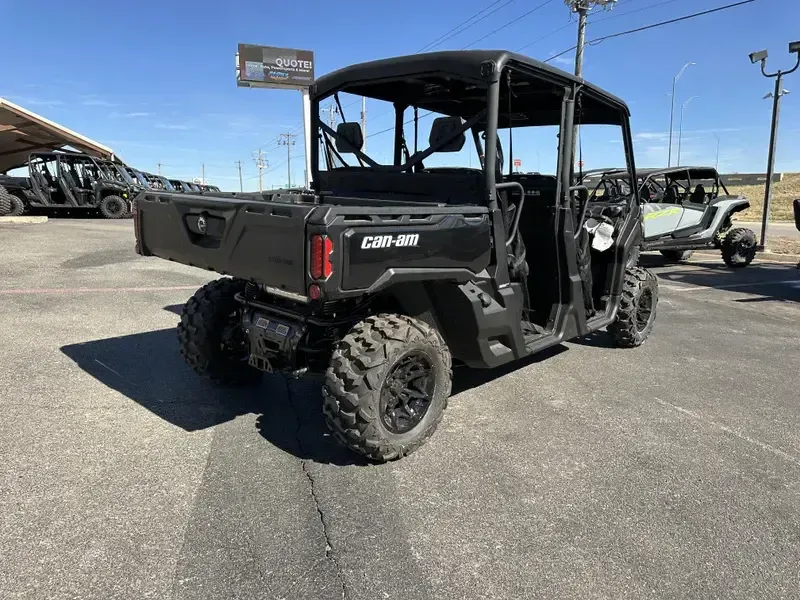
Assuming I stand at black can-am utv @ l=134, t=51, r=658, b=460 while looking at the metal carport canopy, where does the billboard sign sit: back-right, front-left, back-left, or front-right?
front-right

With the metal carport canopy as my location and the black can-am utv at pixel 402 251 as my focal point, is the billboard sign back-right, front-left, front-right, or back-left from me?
back-left

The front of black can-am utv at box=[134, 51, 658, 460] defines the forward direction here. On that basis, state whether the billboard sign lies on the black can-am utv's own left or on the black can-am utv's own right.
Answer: on the black can-am utv's own left

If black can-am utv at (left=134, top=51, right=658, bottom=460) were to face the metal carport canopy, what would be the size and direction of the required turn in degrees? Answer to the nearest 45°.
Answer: approximately 90° to its left

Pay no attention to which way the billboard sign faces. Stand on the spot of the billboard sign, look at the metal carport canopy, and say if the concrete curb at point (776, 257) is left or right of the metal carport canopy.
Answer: left

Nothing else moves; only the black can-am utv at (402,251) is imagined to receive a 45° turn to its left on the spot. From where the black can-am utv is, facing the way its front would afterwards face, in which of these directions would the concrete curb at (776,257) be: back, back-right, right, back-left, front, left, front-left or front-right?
front-right

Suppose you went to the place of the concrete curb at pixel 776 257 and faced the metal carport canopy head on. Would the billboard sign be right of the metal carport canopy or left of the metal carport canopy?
right

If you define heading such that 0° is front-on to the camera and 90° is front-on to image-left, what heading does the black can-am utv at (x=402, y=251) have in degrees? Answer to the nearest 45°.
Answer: approximately 225°

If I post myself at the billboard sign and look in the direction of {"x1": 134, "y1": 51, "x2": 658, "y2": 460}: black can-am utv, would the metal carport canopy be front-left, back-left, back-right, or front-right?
front-right
